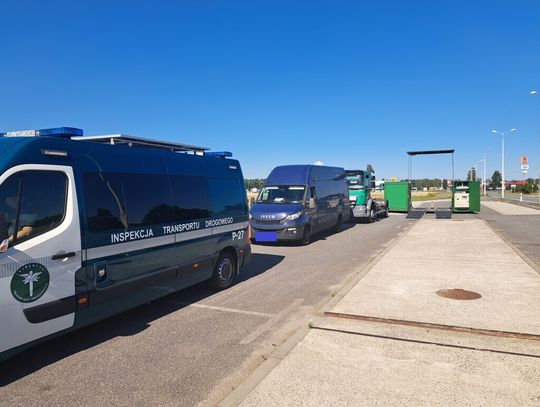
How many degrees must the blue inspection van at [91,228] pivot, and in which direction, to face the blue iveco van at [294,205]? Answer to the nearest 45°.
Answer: approximately 180°

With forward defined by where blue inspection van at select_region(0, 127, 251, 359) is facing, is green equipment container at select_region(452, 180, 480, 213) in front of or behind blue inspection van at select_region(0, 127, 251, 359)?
behind

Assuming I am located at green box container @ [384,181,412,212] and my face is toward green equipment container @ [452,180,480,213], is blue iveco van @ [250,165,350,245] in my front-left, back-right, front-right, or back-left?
back-right

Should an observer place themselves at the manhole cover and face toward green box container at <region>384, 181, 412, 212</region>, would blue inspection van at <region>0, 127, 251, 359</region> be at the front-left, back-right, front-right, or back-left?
back-left

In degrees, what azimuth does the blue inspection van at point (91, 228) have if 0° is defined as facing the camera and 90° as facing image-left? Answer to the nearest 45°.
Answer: approximately 45°

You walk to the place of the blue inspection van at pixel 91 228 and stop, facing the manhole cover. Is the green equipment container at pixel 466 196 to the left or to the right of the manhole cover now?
left

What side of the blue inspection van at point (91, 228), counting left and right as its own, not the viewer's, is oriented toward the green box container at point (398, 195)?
back

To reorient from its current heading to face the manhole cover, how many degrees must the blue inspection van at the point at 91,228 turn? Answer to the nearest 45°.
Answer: approximately 135° to its left
